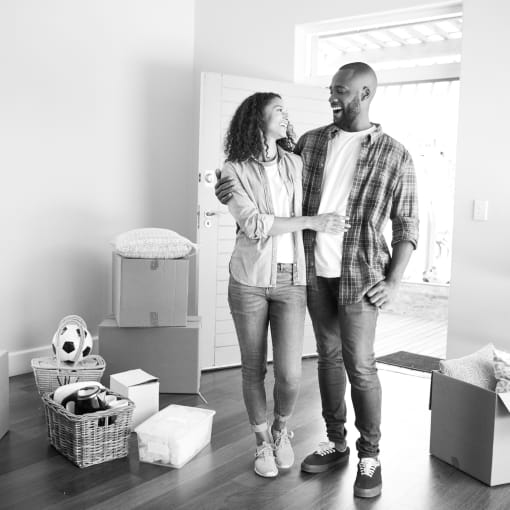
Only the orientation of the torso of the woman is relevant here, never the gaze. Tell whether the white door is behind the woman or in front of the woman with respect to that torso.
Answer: behind

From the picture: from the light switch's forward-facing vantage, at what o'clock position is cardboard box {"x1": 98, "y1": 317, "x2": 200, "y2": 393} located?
The cardboard box is roughly at 2 o'clock from the light switch.

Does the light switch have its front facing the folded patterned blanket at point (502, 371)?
yes

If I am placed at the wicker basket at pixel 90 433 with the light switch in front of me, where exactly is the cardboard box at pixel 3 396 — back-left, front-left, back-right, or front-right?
back-left

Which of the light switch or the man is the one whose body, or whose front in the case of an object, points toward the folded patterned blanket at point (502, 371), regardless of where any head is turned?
the light switch

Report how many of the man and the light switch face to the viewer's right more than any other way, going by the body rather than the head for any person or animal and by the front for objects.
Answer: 0

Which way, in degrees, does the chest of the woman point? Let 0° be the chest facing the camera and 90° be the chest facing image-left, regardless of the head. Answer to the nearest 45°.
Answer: approximately 315°

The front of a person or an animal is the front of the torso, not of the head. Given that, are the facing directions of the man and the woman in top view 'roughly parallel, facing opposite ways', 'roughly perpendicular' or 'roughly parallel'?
roughly perpendicular

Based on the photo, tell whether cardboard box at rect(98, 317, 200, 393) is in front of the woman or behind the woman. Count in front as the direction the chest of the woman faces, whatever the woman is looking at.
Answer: behind

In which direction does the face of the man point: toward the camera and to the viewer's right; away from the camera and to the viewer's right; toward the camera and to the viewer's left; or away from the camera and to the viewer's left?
toward the camera and to the viewer's left

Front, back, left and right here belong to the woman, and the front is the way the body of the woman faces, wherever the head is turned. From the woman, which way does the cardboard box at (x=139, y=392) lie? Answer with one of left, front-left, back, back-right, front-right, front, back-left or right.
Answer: back

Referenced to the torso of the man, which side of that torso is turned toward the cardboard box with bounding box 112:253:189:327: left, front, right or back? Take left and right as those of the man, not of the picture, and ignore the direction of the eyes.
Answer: right

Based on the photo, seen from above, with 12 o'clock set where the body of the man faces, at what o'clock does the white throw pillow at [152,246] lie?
The white throw pillow is roughly at 3 o'clock from the man.

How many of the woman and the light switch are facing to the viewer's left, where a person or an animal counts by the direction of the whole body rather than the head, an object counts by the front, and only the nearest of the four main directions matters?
0

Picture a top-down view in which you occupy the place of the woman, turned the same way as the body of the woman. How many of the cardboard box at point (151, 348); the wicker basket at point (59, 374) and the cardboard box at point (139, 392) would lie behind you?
3

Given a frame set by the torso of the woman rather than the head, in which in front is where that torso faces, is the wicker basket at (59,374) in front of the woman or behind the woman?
behind
